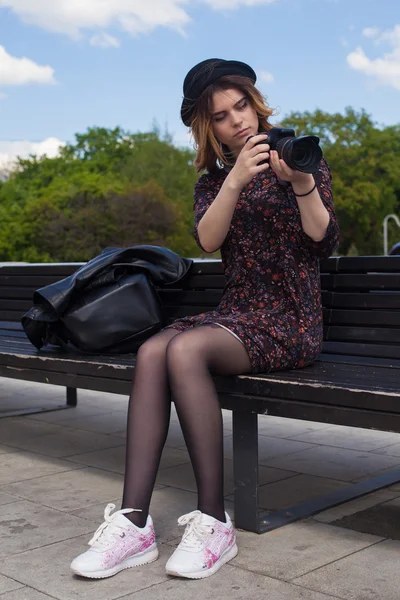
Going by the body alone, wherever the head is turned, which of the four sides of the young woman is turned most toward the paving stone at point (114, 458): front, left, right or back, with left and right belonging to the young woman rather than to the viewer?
right

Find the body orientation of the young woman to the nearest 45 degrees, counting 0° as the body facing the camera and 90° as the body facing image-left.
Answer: approximately 45°

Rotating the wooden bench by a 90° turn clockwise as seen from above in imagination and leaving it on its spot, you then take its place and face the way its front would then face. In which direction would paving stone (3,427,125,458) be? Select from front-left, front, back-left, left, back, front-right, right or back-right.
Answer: front

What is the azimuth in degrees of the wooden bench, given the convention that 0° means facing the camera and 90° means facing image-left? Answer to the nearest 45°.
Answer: approximately 45°

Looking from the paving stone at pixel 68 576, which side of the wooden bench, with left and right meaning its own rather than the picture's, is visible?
front

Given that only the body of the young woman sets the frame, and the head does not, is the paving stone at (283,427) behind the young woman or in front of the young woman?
behind

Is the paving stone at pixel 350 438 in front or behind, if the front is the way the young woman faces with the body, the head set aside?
behind
